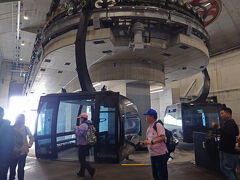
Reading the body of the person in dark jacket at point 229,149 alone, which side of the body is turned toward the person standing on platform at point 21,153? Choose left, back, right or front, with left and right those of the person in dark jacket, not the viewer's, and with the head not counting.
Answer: front

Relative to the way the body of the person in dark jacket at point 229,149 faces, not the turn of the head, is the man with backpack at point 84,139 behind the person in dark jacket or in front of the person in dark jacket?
in front

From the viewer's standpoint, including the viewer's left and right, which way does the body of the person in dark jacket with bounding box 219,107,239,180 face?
facing to the left of the viewer

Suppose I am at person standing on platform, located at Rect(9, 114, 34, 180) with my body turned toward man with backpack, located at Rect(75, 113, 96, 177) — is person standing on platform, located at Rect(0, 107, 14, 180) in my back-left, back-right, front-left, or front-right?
back-right

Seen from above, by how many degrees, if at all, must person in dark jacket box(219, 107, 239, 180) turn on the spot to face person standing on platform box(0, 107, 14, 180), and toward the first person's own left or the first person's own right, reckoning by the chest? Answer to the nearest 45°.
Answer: approximately 45° to the first person's own left
